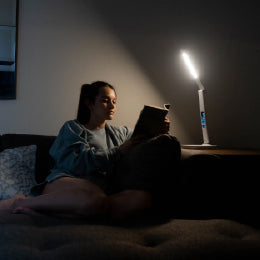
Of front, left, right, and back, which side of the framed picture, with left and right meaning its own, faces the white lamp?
left

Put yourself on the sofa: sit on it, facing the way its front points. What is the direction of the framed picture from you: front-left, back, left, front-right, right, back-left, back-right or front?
back-right

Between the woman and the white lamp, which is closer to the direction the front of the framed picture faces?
the woman

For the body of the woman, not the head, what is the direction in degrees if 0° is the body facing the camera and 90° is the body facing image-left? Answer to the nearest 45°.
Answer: approximately 315°

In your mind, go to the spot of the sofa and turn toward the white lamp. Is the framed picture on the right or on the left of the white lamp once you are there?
left

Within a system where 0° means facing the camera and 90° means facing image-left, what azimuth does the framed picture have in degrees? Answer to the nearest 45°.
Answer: approximately 0°

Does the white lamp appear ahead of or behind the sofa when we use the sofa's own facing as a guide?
behind

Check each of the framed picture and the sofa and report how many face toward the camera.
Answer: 2
